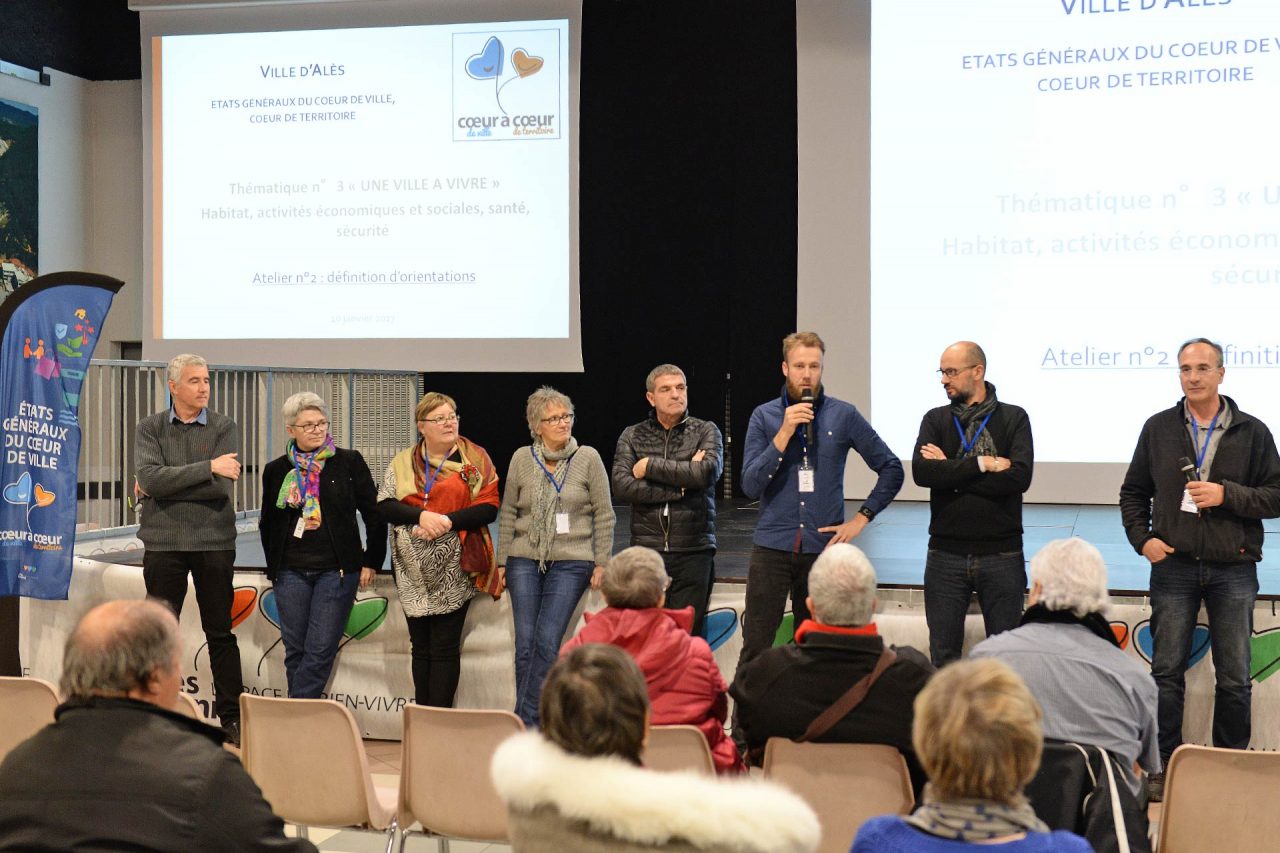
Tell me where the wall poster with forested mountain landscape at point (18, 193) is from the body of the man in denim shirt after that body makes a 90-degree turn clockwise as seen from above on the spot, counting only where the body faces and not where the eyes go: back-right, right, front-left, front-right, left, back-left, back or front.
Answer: front-right

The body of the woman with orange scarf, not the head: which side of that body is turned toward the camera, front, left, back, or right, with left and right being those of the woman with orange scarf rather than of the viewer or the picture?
front

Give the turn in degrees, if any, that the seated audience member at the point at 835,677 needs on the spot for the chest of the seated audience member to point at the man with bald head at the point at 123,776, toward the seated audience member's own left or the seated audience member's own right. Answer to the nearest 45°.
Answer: approximately 135° to the seated audience member's own left

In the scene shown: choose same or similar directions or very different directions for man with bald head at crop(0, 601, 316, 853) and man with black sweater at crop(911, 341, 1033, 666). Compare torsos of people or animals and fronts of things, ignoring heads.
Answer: very different directions

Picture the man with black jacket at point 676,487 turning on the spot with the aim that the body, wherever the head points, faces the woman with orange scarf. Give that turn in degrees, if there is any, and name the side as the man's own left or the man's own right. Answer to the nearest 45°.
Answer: approximately 90° to the man's own right

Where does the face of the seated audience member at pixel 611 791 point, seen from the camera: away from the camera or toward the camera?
away from the camera

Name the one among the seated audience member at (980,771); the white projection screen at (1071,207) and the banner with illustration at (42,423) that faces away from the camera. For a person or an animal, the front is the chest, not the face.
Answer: the seated audience member

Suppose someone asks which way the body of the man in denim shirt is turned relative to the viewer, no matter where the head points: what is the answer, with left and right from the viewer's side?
facing the viewer

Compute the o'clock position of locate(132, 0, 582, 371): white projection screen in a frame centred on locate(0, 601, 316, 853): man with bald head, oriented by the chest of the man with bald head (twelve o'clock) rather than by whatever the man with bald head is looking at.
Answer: The white projection screen is roughly at 11 o'clock from the man with bald head.

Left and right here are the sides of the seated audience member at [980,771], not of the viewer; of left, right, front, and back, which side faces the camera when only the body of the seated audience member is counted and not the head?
back

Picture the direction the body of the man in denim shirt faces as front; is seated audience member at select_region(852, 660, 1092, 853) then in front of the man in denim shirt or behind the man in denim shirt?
in front

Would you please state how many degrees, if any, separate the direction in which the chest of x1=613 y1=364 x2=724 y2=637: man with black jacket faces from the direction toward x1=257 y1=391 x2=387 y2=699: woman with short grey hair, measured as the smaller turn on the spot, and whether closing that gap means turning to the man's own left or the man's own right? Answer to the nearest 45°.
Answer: approximately 90° to the man's own right

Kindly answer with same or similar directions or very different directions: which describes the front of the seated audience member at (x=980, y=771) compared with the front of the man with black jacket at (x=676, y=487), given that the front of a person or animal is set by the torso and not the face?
very different directions

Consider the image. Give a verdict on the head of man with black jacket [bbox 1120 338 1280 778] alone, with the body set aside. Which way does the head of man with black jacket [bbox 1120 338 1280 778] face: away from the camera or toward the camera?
toward the camera

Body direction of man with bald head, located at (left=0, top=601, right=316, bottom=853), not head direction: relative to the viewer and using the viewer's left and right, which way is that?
facing away from the viewer and to the right of the viewer

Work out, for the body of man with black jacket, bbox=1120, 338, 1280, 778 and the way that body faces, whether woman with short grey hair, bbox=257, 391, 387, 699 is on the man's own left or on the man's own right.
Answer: on the man's own right

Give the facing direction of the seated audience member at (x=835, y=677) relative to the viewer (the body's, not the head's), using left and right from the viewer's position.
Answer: facing away from the viewer

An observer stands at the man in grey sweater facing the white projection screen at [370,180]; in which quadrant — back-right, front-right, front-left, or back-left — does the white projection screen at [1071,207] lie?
front-right

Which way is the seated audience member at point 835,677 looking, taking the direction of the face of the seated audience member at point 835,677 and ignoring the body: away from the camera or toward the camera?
away from the camera

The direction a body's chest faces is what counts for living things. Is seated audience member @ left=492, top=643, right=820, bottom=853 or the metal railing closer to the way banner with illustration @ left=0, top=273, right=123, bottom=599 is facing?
the seated audience member
